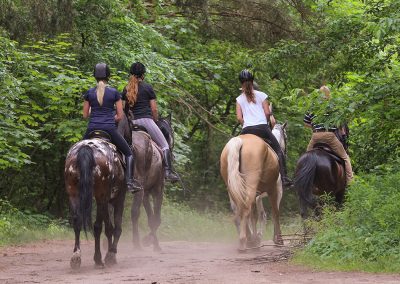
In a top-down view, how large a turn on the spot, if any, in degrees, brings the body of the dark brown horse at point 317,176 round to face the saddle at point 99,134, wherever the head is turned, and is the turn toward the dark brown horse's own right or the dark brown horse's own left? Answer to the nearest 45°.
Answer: approximately 180°

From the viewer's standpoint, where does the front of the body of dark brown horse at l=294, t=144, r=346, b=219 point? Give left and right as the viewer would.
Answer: facing away from the viewer and to the right of the viewer

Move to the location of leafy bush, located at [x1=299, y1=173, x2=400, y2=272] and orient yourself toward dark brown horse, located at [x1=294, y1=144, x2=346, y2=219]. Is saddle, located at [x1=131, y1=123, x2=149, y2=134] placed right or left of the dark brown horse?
left

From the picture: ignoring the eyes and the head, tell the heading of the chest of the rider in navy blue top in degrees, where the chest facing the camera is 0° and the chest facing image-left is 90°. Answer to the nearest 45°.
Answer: approximately 180°

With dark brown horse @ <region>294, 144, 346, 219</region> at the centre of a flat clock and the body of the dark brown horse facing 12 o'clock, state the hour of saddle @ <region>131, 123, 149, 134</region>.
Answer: The saddle is roughly at 7 o'clock from the dark brown horse.

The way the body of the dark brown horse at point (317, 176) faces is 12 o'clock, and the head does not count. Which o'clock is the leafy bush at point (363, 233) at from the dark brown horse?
The leafy bush is roughly at 4 o'clock from the dark brown horse.

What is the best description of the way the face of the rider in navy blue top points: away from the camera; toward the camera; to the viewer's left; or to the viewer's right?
away from the camera

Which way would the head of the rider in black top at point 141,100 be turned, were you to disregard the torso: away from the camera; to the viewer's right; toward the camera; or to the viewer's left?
away from the camera

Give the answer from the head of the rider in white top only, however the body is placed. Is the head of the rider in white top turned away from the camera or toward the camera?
away from the camera
